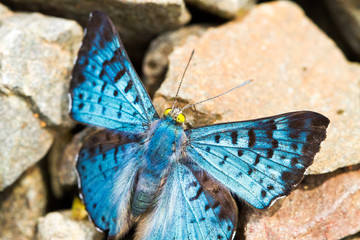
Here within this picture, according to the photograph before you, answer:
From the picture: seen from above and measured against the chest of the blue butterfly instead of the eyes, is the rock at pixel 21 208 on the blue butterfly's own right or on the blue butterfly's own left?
on the blue butterfly's own left

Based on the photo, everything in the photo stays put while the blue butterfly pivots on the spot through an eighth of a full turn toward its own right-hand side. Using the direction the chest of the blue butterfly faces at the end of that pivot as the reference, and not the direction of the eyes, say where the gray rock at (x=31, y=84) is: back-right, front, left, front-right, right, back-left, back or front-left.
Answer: left

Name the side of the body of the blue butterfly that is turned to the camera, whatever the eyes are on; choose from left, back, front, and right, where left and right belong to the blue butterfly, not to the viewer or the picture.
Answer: back

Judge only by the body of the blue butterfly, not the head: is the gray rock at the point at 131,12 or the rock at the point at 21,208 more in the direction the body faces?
the gray rock

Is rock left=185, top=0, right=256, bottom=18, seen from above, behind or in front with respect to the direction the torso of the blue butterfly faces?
in front

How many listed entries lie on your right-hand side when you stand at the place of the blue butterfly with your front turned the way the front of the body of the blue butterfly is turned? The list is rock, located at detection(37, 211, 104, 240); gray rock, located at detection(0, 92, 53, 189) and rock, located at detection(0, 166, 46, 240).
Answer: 0

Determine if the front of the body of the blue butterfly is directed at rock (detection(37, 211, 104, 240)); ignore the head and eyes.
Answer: no

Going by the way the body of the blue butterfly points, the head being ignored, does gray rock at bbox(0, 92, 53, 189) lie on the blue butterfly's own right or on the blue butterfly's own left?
on the blue butterfly's own left

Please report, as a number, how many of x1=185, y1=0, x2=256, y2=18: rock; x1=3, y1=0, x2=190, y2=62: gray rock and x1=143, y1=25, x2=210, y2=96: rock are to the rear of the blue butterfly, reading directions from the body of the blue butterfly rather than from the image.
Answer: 0

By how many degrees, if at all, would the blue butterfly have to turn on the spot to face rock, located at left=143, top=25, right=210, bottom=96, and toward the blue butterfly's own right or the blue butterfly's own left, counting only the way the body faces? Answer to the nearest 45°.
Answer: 0° — it already faces it
